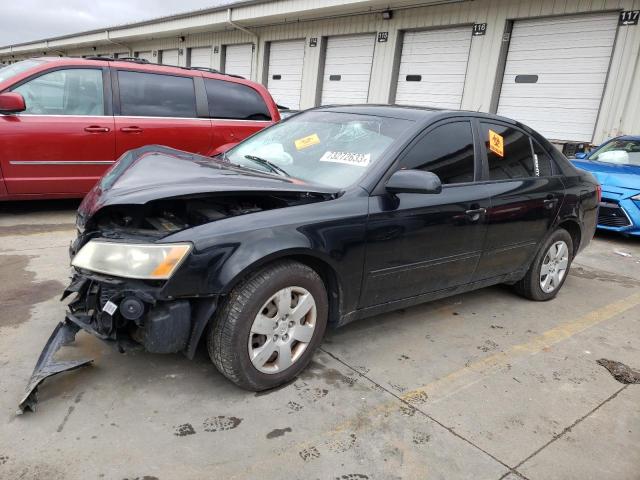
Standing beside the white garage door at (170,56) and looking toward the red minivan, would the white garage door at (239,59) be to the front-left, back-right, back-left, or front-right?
front-left

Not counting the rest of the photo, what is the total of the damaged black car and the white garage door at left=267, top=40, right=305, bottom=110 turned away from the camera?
0

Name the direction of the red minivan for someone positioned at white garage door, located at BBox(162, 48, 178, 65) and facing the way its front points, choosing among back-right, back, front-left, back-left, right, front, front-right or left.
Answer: front-left

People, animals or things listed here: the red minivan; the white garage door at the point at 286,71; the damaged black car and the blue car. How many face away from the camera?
0

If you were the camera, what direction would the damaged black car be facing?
facing the viewer and to the left of the viewer

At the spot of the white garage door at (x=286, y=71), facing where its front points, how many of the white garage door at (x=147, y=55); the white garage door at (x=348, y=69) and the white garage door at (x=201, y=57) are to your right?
2

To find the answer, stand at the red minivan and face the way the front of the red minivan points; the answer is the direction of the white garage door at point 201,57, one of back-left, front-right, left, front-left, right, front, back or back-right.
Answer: right

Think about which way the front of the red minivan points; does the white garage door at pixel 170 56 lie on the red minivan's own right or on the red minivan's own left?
on the red minivan's own right

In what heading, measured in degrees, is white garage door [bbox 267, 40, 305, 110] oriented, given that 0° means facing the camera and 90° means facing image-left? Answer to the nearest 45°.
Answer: approximately 45°

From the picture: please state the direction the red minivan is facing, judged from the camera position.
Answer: facing to the left of the viewer

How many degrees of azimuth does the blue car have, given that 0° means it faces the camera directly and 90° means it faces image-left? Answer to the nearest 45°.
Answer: approximately 45°

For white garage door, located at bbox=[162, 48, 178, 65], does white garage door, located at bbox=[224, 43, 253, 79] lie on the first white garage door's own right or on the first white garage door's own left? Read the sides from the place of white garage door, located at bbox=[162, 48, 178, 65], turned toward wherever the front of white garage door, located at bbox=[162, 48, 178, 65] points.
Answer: on the first white garage door's own left

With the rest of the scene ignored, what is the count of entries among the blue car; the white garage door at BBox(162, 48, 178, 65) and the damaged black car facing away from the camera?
0

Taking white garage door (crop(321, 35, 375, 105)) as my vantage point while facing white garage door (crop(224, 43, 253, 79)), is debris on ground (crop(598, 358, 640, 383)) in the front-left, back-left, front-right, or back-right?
back-left

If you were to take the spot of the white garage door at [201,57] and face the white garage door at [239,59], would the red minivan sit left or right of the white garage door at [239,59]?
right
